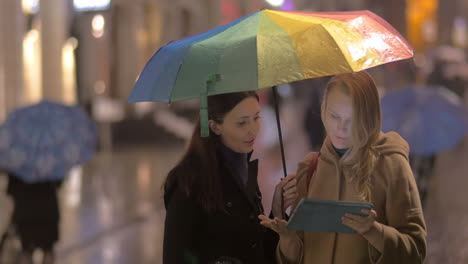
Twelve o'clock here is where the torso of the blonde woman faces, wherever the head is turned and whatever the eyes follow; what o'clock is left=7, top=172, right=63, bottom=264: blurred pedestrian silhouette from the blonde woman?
The blurred pedestrian silhouette is roughly at 3 o'clock from the blonde woman.

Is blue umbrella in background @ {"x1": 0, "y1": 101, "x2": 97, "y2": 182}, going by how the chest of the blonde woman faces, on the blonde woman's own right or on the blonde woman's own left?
on the blonde woman's own right

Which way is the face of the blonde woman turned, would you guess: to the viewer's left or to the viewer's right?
to the viewer's left

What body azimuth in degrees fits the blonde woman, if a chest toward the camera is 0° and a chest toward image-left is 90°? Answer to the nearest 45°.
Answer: approximately 45°
